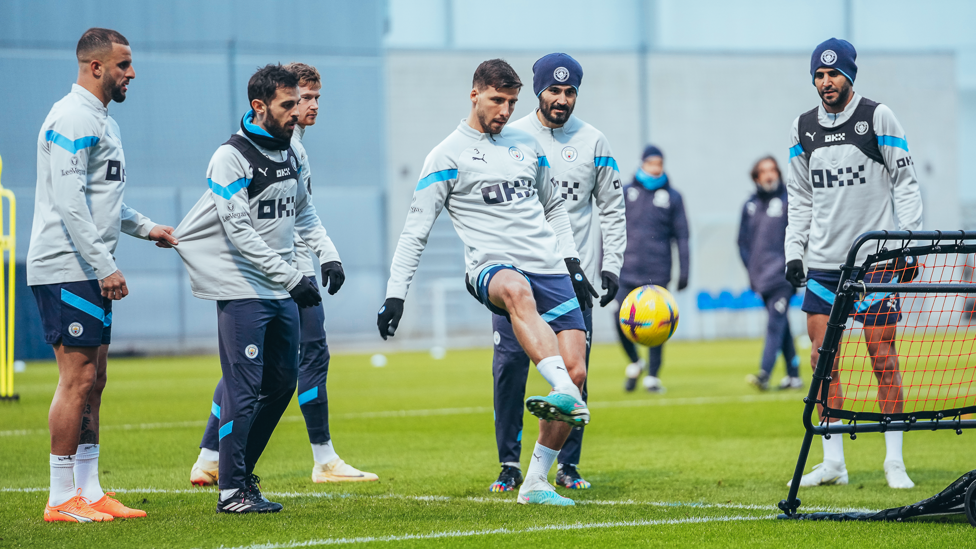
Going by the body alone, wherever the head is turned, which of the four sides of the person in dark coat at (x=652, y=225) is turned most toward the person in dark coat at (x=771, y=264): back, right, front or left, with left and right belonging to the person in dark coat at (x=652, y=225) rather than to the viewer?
left

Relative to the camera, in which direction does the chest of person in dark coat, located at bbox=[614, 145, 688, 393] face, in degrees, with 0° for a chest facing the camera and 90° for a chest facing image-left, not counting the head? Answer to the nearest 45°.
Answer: approximately 0°
